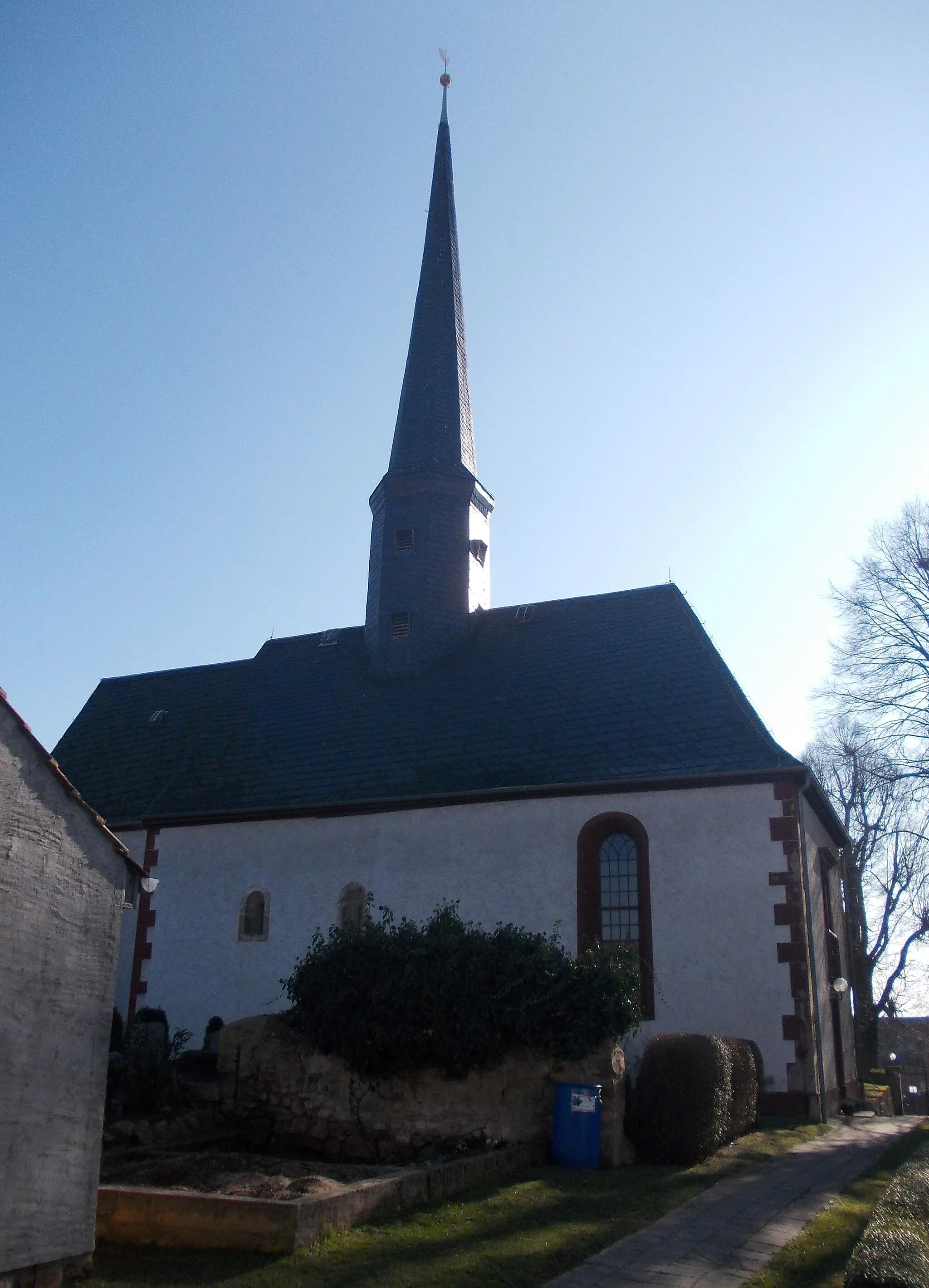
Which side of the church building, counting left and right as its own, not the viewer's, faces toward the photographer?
right

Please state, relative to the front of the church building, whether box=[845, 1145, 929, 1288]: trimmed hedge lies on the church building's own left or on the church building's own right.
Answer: on the church building's own right

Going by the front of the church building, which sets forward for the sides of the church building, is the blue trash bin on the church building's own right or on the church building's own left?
on the church building's own right

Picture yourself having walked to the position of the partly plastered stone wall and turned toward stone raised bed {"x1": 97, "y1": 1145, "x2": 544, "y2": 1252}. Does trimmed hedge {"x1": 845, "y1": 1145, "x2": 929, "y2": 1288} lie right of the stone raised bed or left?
left

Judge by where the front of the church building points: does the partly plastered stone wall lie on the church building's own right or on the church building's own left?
on the church building's own right
